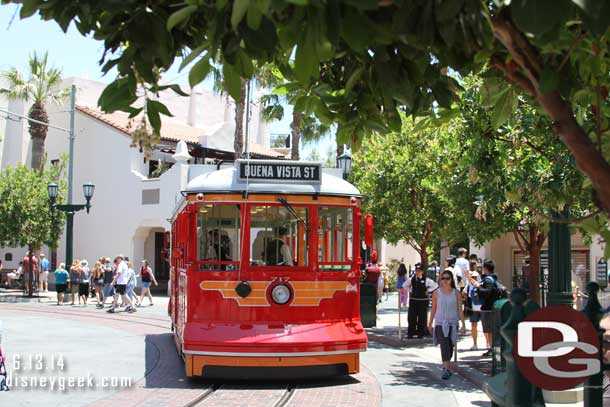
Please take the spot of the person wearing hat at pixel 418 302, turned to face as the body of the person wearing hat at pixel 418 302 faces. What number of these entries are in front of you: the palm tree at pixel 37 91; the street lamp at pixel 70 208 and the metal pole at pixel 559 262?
1

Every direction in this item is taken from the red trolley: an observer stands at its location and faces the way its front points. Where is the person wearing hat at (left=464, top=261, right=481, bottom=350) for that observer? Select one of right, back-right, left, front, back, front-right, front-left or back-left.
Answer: back-left

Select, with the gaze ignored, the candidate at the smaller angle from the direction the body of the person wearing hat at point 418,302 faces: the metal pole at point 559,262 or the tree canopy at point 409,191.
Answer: the metal pole

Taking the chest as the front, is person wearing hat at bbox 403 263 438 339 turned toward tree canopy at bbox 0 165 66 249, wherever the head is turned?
no

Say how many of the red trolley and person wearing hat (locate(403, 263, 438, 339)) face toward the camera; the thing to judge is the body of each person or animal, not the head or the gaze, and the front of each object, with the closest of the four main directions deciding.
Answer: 2

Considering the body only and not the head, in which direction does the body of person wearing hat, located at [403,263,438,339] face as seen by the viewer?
toward the camera

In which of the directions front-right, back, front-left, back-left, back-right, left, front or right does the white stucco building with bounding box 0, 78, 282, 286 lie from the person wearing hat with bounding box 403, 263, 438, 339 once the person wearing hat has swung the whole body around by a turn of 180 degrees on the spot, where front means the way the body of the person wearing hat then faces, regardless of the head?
front-left

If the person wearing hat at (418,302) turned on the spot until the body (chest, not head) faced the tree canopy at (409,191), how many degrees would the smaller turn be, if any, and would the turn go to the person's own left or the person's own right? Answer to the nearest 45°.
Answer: approximately 180°

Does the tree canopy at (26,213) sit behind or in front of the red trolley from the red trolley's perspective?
behind

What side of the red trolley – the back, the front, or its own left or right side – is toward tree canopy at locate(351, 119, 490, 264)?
back

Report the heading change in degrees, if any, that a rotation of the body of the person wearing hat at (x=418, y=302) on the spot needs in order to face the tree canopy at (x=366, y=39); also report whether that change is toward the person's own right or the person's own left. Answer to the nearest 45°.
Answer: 0° — they already face it

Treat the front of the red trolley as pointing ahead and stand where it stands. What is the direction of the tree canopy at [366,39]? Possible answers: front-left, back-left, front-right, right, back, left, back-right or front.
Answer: front

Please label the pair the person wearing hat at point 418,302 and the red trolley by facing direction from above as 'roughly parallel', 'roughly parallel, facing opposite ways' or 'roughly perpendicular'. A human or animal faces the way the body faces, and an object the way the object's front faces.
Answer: roughly parallel
